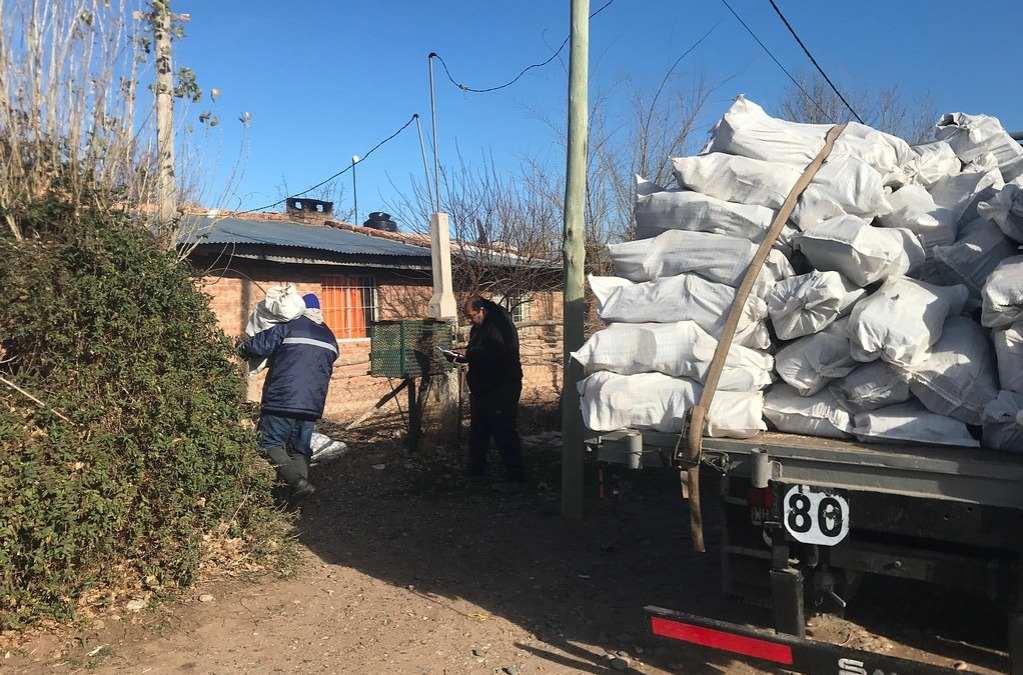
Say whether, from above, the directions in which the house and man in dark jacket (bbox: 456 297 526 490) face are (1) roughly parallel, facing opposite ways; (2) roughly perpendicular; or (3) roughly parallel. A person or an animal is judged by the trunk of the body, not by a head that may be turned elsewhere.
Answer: roughly perpendicular

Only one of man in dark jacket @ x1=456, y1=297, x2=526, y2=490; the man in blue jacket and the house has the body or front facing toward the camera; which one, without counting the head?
the house

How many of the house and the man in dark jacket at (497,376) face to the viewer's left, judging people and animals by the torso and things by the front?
1

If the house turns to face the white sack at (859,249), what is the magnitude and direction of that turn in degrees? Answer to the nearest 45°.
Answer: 0° — it already faces it

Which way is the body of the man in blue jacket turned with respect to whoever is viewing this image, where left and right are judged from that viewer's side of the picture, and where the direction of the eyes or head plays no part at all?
facing away from the viewer and to the left of the viewer

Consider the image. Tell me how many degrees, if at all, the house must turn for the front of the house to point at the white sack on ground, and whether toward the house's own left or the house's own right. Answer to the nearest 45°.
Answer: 0° — it already faces it

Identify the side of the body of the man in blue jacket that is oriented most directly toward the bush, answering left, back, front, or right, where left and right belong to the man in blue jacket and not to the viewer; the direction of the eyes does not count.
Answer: left

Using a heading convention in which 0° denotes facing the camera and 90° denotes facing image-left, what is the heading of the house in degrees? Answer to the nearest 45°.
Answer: approximately 0°

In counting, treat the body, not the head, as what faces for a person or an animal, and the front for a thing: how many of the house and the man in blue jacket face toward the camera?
1

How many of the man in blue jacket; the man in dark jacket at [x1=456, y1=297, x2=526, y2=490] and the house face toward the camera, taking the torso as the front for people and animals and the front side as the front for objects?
1

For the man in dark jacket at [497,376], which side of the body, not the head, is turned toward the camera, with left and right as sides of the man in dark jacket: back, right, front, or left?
left
